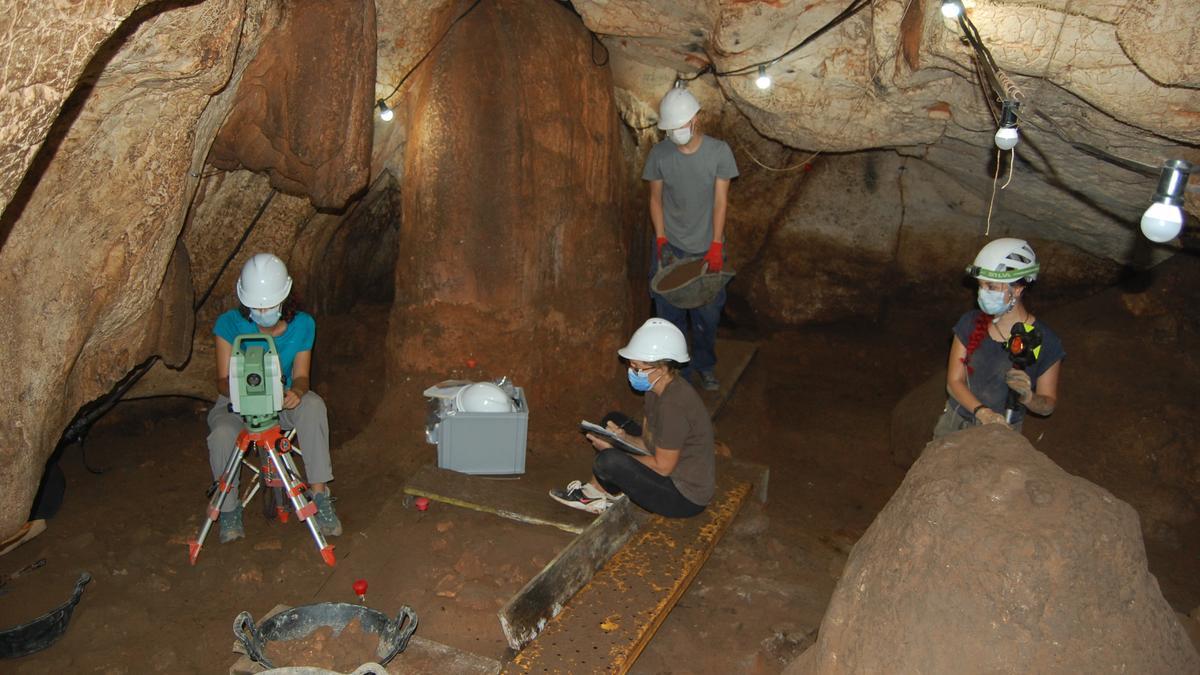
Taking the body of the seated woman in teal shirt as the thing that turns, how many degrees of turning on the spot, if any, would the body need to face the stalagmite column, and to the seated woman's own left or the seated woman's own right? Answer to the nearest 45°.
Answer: approximately 135° to the seated woman's own left

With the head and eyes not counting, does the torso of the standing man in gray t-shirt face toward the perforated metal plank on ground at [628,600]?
yes

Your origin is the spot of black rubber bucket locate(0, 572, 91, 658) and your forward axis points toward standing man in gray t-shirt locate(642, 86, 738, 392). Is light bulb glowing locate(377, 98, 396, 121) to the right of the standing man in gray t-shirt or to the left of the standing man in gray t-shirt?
left

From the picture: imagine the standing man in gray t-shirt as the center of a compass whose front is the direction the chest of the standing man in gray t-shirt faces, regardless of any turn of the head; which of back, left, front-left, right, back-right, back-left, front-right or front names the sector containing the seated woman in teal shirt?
front-right

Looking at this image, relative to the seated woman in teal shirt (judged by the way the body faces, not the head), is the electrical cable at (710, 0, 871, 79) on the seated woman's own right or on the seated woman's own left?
on the seated woman's own left

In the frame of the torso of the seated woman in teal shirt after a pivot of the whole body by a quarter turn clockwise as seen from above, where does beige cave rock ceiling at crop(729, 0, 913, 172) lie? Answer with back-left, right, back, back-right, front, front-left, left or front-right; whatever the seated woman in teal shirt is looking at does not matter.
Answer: back

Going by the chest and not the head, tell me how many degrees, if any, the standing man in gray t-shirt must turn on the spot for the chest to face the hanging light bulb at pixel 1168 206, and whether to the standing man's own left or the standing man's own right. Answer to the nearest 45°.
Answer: approximately 45° to the standing man's own left

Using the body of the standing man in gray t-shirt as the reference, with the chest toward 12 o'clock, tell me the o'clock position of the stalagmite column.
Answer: The stalagmite column is roughly at 3 o'clock from the standing man in gray t-shirt.

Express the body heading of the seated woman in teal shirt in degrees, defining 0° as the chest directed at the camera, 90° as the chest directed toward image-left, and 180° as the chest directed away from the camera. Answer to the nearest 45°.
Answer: approximately 0°

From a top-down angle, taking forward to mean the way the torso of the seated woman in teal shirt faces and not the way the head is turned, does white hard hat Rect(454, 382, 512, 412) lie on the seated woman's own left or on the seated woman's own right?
on the seated woman's own left

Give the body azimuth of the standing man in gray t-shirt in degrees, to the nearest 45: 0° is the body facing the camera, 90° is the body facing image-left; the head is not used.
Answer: approximately 0°
